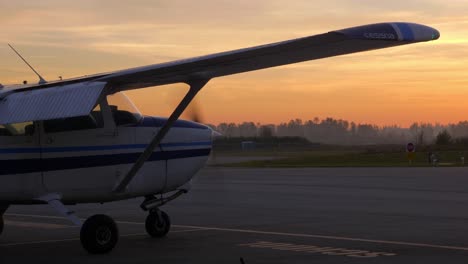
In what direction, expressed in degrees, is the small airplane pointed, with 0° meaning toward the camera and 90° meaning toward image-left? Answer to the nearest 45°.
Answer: approximately 225°
